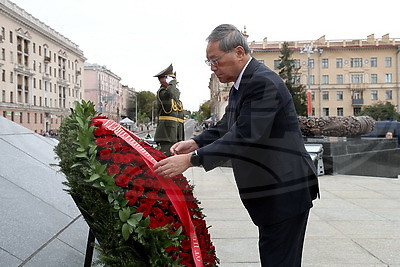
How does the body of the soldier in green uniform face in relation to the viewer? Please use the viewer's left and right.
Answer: facing the viewer and to the right of the viewer

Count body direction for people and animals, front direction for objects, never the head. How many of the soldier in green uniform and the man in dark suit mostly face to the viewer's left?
1

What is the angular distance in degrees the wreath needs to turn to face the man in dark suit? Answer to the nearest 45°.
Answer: approximately 45° to its left

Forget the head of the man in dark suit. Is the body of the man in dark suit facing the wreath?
yes

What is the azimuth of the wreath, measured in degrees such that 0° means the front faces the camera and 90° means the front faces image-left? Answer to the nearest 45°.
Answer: approximately 315°

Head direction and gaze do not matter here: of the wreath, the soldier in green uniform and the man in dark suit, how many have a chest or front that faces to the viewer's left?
1

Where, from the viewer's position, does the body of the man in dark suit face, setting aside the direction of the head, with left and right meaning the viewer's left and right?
facing to the left of the viewer

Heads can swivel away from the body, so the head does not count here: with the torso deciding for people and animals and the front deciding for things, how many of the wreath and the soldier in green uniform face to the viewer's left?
0

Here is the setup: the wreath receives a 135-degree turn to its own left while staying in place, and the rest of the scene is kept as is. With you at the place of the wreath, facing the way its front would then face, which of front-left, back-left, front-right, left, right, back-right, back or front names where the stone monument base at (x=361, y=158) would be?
front-right

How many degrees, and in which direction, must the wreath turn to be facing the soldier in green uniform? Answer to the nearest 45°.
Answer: approximately 135° to its left

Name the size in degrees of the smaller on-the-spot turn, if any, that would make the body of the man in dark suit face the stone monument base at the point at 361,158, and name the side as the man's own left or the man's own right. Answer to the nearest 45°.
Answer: approximately 90° to the man's own right

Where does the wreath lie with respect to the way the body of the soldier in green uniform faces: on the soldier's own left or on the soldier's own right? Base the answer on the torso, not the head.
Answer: on the soldier's own right

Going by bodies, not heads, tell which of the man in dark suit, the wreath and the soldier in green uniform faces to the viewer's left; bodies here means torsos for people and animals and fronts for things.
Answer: the man in dark suit

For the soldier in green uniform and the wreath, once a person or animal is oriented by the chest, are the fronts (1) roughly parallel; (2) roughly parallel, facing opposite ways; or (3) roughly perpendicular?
roughly parallel
